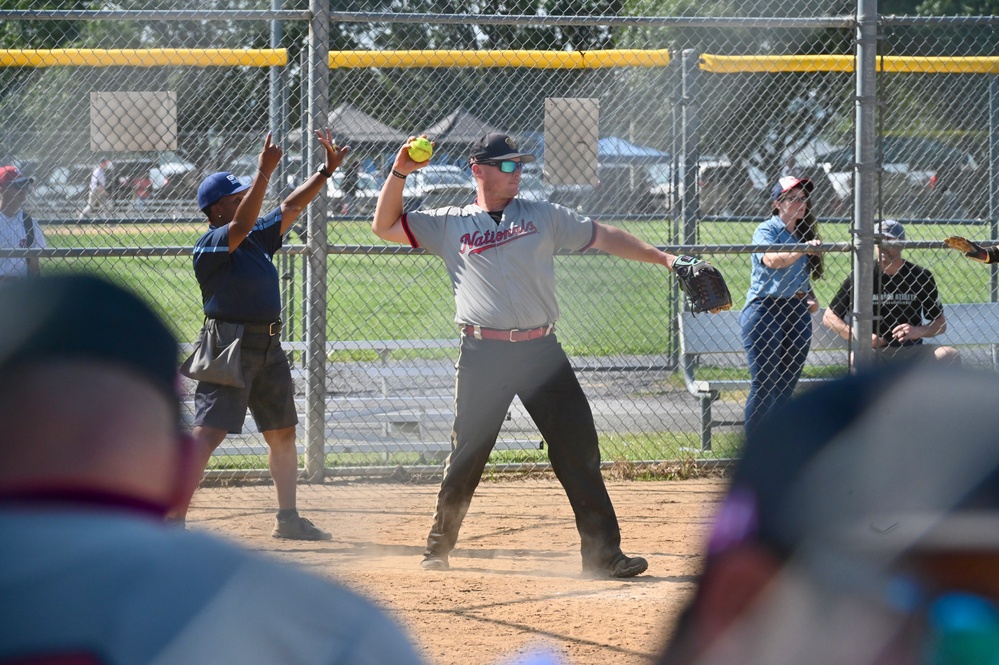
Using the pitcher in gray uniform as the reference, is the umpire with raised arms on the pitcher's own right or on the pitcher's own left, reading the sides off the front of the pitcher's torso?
on the pitcher's own right

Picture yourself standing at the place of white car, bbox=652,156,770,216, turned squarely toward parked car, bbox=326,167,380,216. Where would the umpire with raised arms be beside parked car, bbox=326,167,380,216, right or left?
left

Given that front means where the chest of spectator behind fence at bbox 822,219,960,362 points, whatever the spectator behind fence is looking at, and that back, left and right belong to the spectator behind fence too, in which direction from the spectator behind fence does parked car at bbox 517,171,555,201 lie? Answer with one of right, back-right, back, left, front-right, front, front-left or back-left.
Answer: back-right

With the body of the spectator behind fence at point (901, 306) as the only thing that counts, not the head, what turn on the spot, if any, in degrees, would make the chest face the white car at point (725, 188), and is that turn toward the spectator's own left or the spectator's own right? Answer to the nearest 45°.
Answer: approximately 180°

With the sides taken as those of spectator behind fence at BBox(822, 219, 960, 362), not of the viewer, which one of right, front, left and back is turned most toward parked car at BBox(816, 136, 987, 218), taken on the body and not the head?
back

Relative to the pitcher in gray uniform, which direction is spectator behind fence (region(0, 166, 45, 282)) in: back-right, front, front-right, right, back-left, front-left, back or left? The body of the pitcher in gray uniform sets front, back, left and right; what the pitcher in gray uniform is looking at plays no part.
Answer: back-right

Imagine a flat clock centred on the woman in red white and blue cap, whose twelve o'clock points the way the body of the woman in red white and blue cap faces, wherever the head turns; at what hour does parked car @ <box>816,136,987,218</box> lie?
The parked car is roughly at 8 o'clock from the woman in red white and blue cap.

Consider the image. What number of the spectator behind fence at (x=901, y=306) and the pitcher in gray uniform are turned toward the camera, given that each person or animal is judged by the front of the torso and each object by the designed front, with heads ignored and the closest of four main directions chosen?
2

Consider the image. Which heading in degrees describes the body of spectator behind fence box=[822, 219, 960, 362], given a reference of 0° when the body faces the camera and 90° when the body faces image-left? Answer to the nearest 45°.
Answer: approximately 0°

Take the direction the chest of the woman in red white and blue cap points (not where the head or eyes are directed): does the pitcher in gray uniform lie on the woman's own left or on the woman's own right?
on the woman's own right
